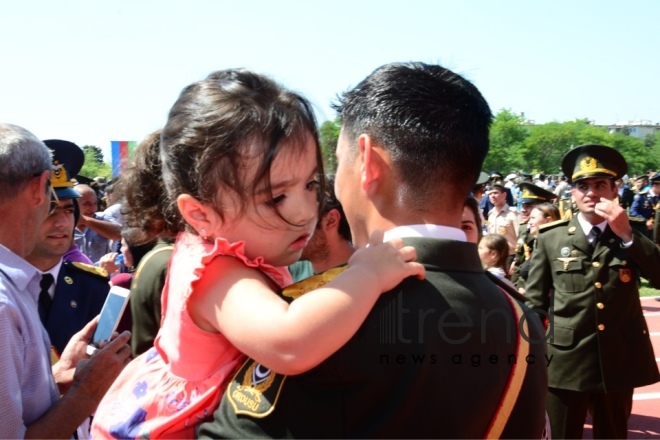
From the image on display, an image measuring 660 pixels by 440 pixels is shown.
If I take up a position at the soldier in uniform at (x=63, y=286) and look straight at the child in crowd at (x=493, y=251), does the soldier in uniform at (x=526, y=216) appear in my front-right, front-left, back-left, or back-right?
front-left

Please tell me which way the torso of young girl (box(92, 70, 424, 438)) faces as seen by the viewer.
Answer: to the viewer's right

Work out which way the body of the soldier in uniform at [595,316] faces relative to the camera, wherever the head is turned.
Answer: toward the camera

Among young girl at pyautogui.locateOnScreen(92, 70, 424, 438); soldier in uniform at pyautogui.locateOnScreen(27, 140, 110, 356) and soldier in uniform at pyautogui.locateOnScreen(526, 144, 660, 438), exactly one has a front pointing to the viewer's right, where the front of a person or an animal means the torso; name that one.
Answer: the young girl

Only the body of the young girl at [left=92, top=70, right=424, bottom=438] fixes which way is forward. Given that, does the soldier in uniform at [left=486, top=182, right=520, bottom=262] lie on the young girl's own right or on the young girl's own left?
on the young girl's own left

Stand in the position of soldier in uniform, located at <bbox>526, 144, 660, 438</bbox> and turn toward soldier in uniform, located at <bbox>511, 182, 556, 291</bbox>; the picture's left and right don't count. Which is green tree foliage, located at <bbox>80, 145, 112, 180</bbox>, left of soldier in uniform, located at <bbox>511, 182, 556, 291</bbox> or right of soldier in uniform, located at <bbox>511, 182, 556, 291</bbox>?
left

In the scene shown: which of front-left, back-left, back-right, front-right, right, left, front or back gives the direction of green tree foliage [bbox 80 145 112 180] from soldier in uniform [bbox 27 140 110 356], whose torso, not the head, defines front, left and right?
back

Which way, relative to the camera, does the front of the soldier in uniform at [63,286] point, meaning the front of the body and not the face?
toward the camera

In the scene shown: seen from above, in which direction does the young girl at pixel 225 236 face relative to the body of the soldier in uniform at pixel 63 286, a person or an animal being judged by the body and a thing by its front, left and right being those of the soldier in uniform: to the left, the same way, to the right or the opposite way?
to the left

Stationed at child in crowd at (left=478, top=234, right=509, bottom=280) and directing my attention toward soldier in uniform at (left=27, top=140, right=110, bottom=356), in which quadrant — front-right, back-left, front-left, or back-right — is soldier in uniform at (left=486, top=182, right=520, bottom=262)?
back-right

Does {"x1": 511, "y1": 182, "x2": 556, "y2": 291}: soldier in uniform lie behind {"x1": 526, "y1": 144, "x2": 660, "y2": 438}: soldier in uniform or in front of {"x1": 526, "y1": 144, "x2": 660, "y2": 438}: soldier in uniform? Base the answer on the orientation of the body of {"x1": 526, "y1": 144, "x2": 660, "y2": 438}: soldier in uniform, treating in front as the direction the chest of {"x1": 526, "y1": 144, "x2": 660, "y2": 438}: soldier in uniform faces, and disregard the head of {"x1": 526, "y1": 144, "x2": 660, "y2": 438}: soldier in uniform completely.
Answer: behind

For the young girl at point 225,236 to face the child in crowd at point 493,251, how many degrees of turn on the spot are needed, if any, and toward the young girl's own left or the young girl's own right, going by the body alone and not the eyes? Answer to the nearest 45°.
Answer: approximately 45° to the young girl's own left

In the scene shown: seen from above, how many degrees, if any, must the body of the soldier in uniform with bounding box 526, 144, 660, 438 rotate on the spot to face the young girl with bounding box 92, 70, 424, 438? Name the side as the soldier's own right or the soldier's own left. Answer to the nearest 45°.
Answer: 0° — they already face them

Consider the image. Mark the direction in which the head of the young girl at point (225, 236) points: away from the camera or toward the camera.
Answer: toward the camera
